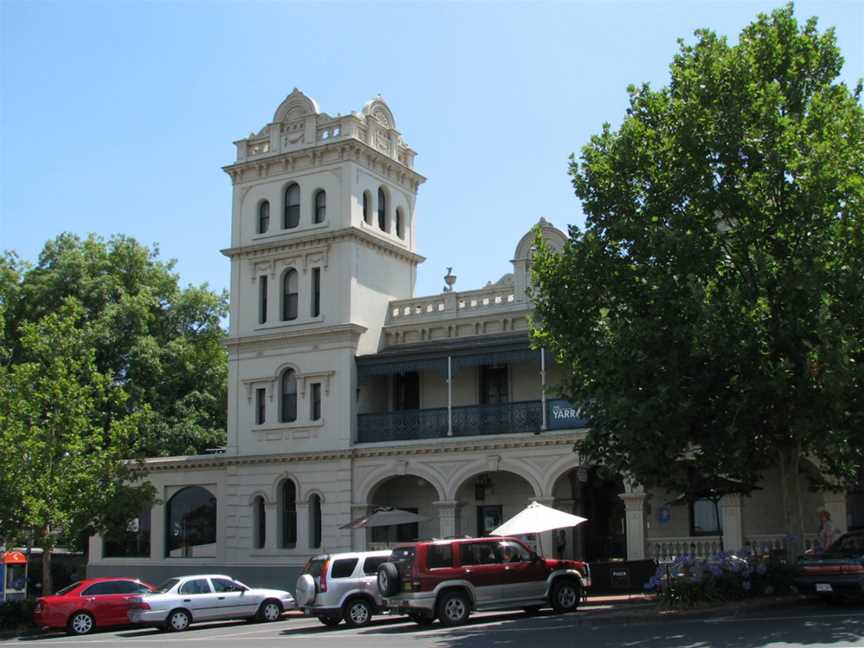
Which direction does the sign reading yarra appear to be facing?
toward the camera

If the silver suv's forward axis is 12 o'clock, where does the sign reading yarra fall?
The sign reading yarra is roughly at 12 o'clock from the silver suv.

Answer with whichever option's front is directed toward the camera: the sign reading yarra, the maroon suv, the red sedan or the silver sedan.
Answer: the sign reading yarra

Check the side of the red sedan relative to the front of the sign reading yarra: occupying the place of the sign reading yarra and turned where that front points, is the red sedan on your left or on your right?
on your right

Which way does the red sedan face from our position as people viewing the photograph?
facing away from the viewer and to the right of the viewer

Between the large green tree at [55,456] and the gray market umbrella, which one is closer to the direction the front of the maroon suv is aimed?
the gray market umbrella

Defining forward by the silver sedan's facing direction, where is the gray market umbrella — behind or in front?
in front

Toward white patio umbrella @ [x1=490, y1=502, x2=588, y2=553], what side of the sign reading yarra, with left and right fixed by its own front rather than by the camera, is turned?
front

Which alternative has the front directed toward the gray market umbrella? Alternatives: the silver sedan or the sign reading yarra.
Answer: the silver sedan

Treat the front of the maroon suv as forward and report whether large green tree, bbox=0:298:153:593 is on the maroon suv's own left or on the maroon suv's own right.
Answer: on the maroon suv's own left

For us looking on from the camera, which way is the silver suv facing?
facing away from the viewer and to the right of the viewer

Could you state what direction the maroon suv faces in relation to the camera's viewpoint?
facing away from the viewer and to the right of the viewer
